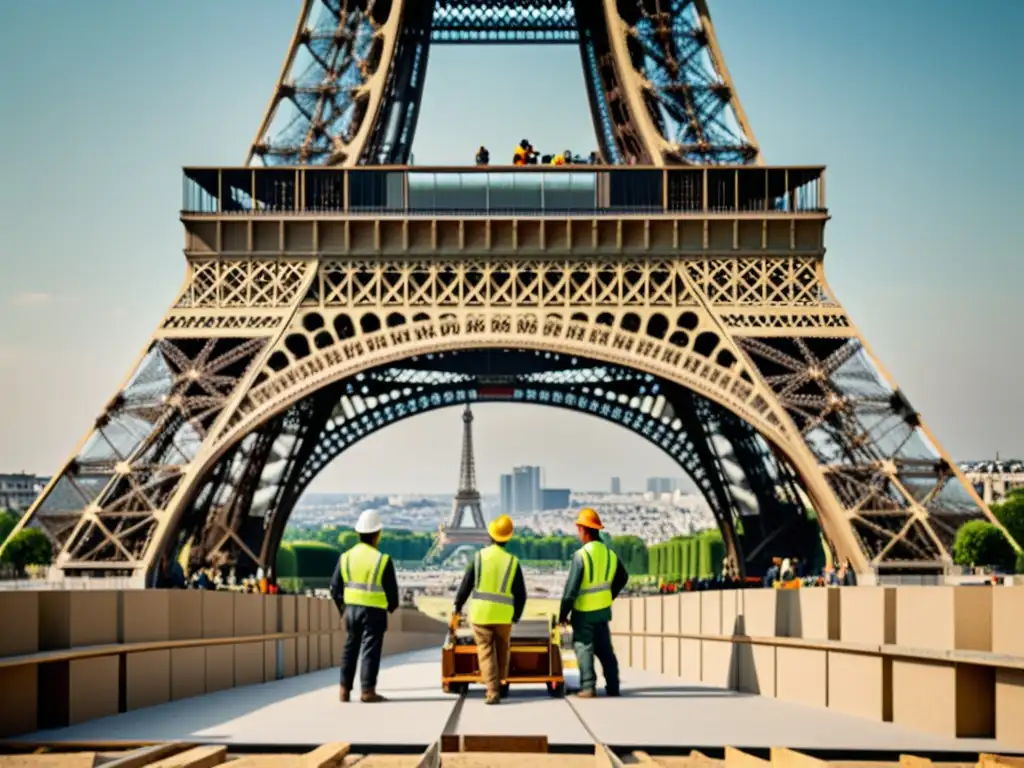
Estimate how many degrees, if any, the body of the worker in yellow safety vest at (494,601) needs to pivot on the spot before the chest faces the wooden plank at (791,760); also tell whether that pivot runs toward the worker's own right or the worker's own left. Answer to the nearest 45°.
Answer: approximately 180°

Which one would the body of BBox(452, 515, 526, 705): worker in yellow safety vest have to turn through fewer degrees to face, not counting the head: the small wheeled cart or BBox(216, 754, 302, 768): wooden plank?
the small wheeled cart

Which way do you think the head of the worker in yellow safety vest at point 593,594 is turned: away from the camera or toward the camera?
away from the camera

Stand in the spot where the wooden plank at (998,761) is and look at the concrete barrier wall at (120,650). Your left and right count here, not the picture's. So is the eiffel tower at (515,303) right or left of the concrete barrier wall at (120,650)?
right

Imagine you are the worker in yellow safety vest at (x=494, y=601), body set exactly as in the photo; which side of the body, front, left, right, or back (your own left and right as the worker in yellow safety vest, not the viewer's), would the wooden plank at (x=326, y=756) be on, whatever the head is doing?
back

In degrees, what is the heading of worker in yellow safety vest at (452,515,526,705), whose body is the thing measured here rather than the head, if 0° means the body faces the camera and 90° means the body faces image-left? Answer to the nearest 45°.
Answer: approximately 180°

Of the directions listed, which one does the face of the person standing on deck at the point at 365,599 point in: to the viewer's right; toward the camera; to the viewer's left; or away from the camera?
away from the camera
